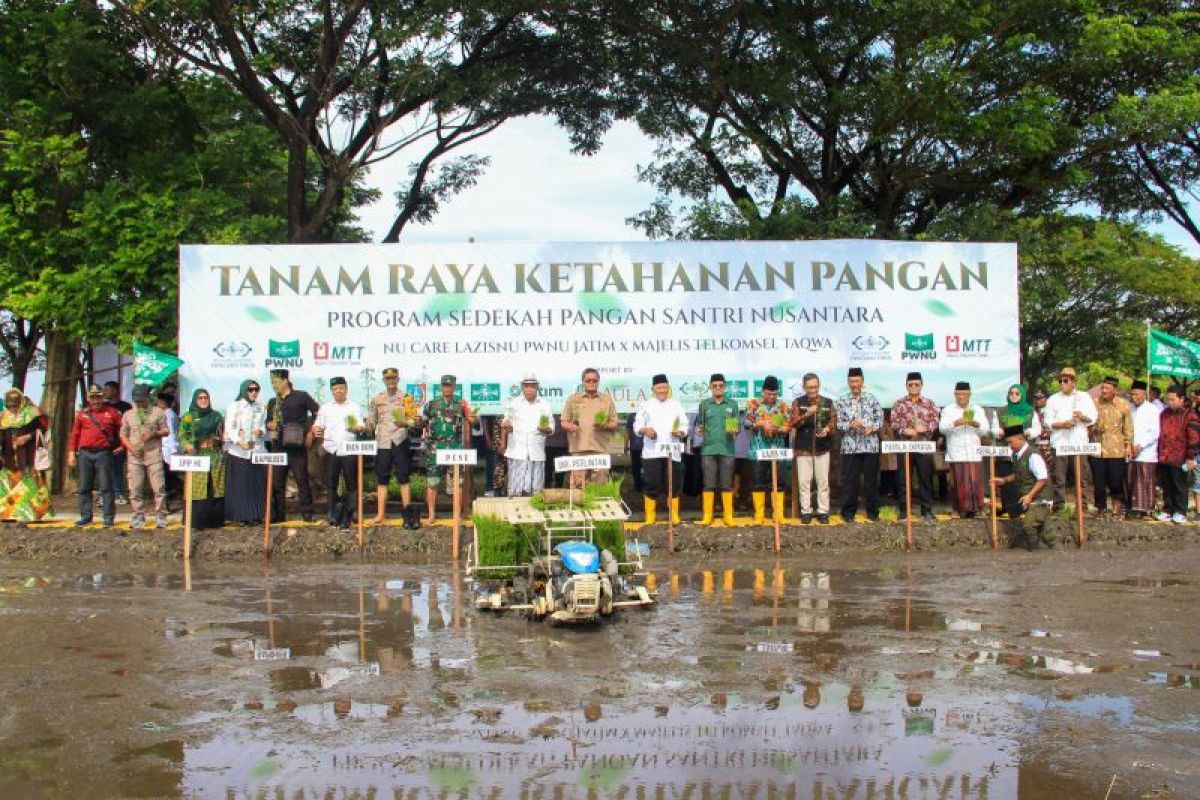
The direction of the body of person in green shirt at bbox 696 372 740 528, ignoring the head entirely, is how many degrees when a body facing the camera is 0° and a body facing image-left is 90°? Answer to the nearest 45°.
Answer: approximately 0°

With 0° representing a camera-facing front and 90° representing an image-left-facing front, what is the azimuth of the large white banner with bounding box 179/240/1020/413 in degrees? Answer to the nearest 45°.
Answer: approximately 0°

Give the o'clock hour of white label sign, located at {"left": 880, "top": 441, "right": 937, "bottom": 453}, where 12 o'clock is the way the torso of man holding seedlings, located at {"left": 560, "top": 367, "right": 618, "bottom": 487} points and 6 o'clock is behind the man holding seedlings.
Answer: The white label sign is roughly at 9 o'clock from the man holding seedlings.

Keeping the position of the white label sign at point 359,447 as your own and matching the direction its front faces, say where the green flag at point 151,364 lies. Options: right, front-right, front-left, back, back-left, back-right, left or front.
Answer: back-right

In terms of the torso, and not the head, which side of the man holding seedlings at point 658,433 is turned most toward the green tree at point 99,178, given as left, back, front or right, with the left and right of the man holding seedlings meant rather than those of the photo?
right

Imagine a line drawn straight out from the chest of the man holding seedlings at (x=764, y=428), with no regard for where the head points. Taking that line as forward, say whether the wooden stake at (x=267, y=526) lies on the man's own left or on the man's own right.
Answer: on the man's own right
